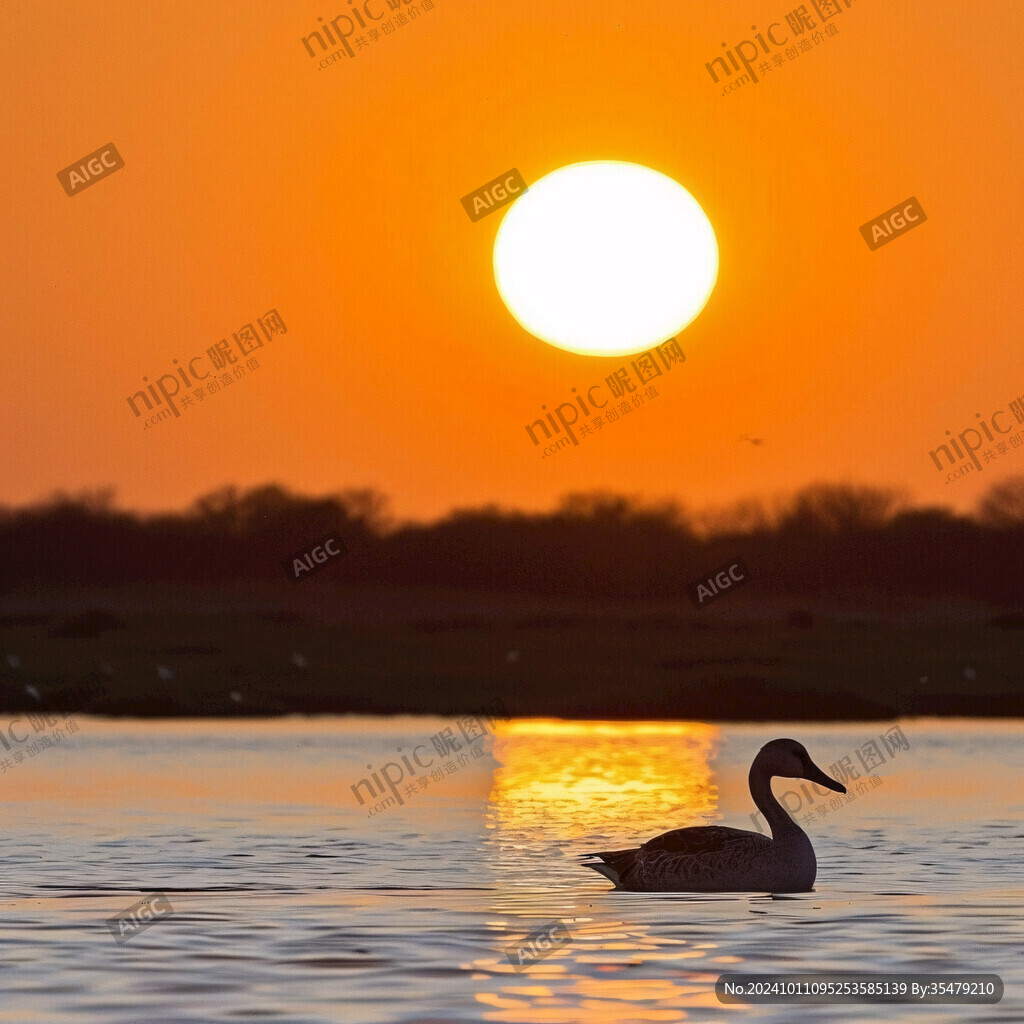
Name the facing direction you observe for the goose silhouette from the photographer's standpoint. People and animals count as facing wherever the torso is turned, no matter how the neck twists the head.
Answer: facing to the right of the viewer
